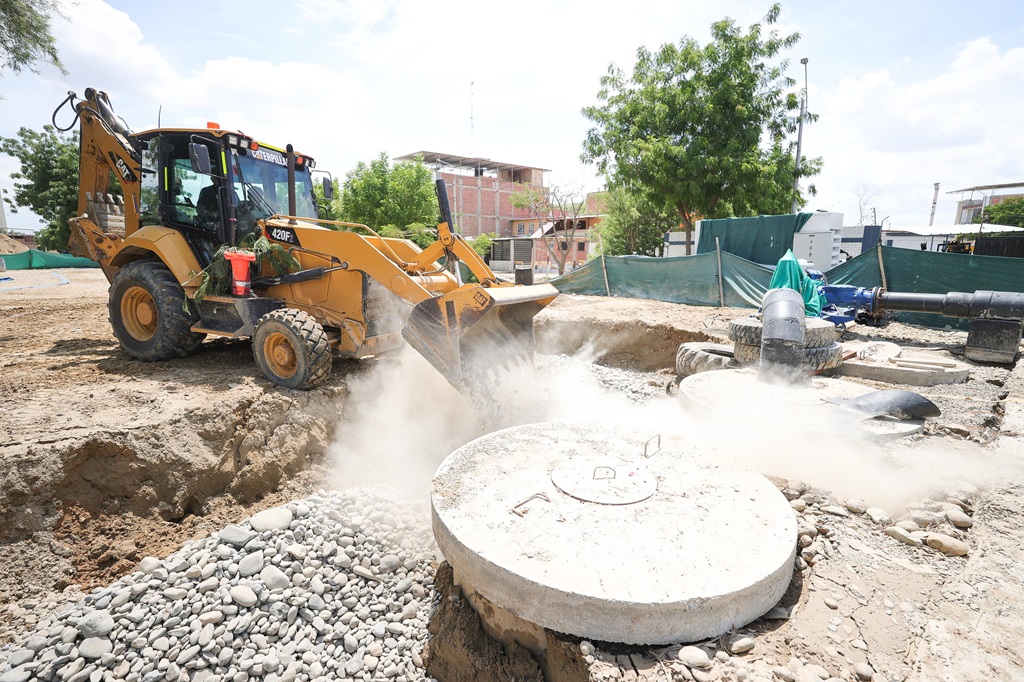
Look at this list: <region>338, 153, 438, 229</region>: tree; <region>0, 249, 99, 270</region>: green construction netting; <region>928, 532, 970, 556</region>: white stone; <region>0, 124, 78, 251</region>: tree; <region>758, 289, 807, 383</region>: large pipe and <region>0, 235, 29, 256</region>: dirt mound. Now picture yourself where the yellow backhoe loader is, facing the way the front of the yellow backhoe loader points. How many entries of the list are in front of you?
2

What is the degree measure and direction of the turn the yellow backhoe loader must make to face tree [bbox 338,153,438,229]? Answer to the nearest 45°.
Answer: approximately 135° to its left

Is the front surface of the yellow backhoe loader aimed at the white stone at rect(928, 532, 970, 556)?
yes

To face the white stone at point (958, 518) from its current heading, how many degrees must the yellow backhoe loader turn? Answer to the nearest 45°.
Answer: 0° — it already faces it

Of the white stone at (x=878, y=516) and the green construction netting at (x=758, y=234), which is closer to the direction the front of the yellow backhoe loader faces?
the white stone

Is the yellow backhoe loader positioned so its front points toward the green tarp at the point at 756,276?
no

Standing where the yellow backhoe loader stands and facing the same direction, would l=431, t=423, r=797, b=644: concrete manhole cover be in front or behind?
in front

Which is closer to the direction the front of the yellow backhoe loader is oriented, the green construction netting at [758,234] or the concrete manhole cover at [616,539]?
the concrete manhole cover

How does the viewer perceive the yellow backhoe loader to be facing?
facing the viewer and to the right of the viewer

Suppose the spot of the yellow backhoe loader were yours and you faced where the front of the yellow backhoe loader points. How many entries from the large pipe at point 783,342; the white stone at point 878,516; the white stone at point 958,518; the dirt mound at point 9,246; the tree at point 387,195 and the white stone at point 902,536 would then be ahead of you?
4

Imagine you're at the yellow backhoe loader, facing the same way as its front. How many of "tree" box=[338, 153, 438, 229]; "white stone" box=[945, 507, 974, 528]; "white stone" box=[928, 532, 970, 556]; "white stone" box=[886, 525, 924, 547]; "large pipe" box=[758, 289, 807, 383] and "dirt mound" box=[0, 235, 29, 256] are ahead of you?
4

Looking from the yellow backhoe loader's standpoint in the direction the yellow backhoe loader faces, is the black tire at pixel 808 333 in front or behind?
in front

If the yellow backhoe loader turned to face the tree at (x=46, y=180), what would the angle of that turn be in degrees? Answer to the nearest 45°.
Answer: approximately 180°

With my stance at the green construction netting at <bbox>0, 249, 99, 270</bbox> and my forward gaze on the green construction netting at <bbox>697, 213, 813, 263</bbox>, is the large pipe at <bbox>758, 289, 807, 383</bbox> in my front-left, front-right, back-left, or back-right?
front-right

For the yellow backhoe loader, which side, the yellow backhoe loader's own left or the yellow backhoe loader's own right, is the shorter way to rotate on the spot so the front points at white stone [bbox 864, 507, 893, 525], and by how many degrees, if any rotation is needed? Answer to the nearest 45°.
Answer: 0° — it already faces it

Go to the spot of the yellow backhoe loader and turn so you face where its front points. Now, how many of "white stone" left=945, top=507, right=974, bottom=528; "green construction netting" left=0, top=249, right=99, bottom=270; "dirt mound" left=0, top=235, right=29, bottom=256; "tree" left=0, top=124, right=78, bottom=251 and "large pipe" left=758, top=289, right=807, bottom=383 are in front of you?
2

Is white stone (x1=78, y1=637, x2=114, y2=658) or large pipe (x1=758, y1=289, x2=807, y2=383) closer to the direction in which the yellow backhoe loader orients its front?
the large pipe

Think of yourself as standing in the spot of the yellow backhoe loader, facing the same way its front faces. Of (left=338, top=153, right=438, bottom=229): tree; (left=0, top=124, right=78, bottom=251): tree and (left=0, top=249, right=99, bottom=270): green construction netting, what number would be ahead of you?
0

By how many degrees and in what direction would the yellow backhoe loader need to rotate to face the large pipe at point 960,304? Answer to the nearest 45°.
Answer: approximately 45° to its left

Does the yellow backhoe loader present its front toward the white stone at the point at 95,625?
no

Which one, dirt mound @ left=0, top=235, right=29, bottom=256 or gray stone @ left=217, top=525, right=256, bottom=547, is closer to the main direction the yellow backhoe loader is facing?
the gray stone
